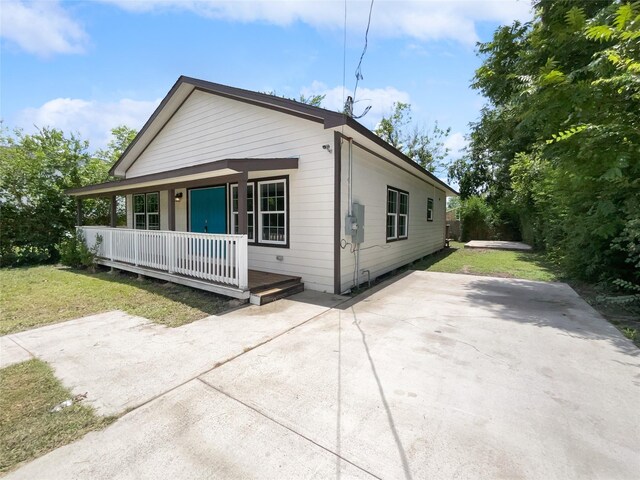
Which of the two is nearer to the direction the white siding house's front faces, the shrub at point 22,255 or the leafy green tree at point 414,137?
the shrub

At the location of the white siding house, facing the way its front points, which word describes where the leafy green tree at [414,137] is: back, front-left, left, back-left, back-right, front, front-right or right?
back

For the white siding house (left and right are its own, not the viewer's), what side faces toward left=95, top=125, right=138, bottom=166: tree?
right

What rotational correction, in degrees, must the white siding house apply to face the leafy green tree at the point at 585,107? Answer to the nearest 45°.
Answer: approximately 90° to its left

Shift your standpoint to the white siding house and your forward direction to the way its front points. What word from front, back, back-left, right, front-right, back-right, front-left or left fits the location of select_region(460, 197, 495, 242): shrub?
back

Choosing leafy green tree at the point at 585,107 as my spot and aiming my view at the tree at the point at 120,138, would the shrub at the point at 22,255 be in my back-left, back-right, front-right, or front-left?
front-left

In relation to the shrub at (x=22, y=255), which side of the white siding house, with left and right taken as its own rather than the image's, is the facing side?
right

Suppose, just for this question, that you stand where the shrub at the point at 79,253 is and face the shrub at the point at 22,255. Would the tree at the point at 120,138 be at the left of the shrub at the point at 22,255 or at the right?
right

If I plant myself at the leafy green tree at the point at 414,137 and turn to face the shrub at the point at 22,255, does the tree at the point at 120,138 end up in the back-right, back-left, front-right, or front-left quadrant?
front-right

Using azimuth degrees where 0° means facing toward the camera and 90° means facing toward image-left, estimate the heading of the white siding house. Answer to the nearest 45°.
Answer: approximately 45°

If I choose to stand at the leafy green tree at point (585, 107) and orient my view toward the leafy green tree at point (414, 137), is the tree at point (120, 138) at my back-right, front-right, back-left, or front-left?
front-left

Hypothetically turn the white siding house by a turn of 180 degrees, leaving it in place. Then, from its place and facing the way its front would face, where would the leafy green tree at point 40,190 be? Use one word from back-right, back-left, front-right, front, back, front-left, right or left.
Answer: left

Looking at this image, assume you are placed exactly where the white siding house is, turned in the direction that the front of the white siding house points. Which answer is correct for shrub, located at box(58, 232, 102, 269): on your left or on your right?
on your right
